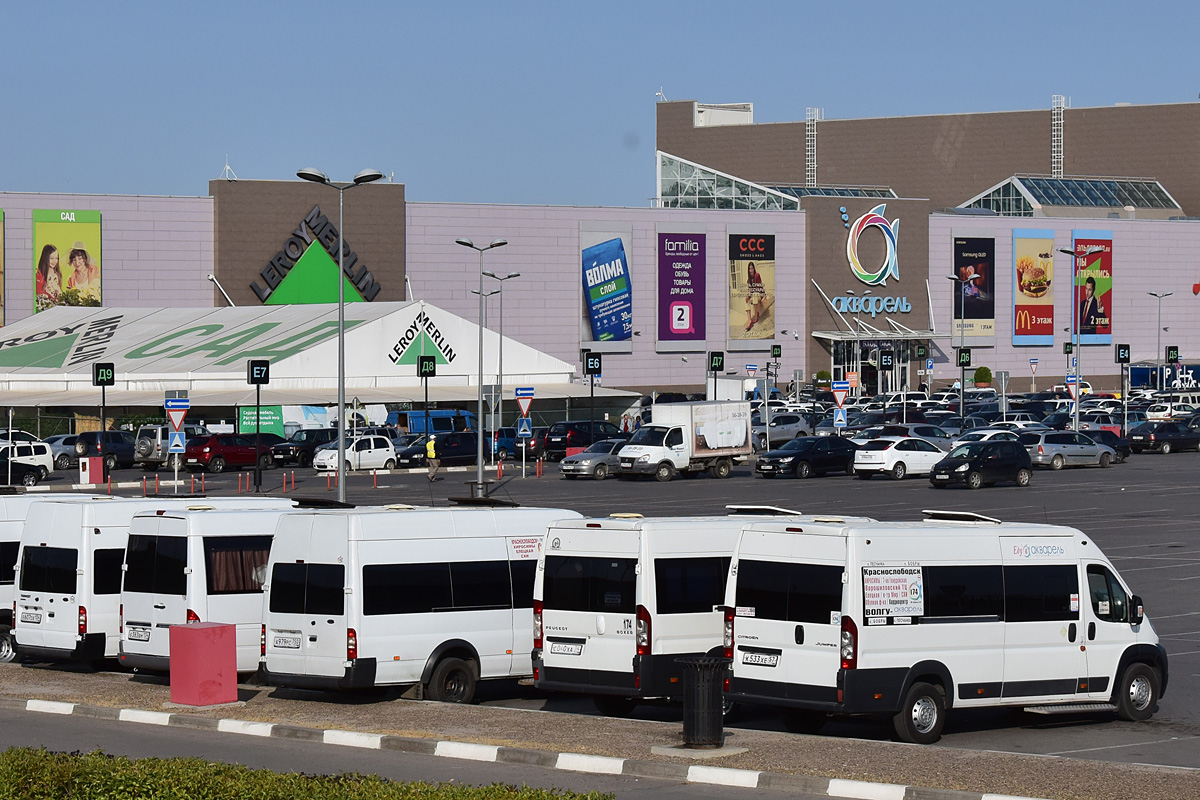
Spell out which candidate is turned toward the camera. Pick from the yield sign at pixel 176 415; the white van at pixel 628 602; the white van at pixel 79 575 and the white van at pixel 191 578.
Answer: the yield sign

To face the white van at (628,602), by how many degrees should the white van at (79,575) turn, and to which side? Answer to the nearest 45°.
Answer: approximately 90° to its right

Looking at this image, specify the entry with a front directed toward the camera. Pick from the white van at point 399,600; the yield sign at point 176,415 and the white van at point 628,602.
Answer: the yield sign

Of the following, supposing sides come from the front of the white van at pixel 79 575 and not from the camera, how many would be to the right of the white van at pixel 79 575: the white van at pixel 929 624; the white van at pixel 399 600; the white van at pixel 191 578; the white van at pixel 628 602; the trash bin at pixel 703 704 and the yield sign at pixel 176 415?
5

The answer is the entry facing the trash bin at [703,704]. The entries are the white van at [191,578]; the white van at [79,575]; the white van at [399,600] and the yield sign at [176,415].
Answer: the yield sign

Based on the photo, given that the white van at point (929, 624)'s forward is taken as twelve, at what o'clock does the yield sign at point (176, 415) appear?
The yield sign is roughly at 9 o'clock from the white van.

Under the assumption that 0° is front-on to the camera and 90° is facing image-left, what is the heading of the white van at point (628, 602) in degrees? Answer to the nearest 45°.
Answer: approximately 225°

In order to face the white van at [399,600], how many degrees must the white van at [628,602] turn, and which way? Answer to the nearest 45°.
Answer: approximately 135° to its left

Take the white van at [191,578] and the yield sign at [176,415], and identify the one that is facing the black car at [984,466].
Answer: the white van

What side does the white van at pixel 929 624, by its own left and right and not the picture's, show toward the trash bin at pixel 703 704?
back

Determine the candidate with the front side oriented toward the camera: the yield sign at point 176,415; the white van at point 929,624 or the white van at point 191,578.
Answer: the yield sign

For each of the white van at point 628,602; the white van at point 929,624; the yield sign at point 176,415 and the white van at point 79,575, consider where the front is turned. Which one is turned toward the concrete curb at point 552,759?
the yield sign

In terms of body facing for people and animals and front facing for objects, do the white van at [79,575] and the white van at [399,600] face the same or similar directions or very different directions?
same or similar directions

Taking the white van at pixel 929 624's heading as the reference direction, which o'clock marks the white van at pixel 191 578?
the white van at pixel 191 578 is roughly at 8 o'clock from the white van at pixel 929 624.

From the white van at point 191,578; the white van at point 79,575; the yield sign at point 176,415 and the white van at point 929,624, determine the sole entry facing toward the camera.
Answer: the yield sign

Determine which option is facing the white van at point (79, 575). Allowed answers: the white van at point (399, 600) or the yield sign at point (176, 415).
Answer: the yield sign

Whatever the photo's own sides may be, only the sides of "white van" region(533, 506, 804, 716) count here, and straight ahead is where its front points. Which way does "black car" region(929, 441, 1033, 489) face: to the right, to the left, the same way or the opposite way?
the opposite way

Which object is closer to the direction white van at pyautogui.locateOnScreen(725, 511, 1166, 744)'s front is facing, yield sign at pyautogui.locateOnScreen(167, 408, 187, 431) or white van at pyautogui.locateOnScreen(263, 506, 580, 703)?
the yield sign

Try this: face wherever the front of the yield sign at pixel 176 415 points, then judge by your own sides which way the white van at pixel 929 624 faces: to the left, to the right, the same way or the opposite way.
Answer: to the left

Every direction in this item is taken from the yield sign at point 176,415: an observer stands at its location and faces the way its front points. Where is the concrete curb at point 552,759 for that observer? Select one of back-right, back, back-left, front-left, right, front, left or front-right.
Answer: front
